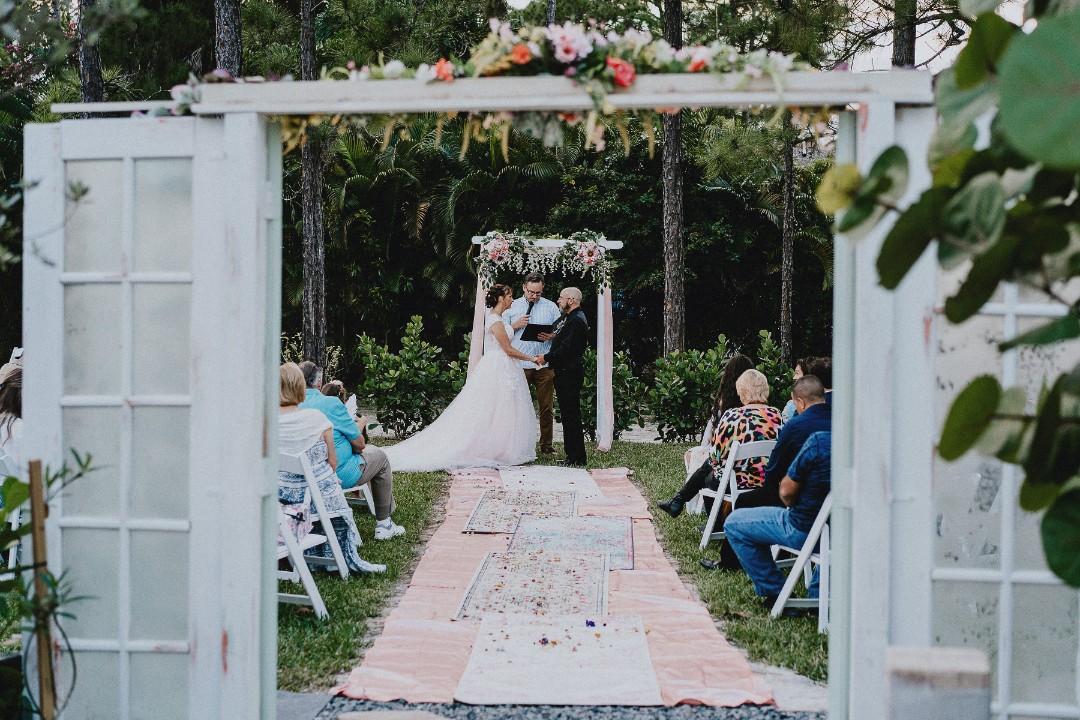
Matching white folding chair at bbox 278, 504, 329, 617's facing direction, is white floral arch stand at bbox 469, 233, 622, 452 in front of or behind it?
in front

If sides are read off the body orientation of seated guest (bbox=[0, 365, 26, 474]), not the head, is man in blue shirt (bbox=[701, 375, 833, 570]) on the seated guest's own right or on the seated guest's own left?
on the seated guest's own right

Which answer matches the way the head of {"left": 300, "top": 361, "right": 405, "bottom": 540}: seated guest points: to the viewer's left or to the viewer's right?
to the viewer's right

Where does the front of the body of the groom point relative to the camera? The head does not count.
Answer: to the viewer's left

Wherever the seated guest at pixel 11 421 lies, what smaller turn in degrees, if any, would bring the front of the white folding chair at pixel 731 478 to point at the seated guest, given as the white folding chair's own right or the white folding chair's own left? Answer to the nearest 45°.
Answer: approximately 45° to the white folding chair's own left

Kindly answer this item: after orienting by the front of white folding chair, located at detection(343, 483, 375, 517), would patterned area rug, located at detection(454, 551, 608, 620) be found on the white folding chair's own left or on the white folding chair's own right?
on the white folding chair's own right

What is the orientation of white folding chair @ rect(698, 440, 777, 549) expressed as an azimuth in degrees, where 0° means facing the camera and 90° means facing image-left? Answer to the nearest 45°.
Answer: approximately 135°

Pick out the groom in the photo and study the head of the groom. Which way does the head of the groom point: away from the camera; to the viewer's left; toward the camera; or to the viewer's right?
to the viewer's left

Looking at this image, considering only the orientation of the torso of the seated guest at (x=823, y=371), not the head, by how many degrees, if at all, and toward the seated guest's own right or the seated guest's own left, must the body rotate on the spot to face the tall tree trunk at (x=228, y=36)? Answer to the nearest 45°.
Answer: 0° — they already face it

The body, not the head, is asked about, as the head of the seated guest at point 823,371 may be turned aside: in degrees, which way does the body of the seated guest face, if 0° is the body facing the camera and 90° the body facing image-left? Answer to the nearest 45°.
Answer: approximately 135°

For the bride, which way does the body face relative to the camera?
to the viewer's right

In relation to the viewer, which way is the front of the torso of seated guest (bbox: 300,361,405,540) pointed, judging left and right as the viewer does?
facing away from the viewer and to the right of the viewer

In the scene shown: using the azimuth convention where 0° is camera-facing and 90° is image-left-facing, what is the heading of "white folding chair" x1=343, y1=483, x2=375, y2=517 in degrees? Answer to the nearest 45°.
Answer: approximately 225°
